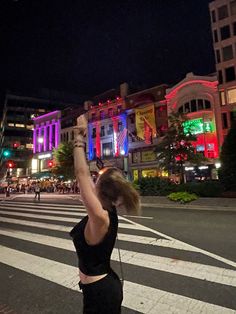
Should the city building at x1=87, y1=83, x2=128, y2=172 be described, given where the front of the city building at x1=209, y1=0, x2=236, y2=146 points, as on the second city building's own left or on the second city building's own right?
on the second city building's own right

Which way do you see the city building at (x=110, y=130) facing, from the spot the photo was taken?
facing the viewer and to the left of the viewer

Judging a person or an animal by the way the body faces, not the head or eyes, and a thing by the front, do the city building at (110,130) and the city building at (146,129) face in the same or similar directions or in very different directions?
same or similar directions

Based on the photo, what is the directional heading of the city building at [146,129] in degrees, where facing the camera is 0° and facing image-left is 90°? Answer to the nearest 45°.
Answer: approximately 45°

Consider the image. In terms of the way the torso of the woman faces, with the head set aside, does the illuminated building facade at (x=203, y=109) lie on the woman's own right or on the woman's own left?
on the woman's own right

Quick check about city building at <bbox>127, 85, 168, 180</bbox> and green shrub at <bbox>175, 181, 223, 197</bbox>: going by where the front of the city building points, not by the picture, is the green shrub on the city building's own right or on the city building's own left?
on the city building's own left

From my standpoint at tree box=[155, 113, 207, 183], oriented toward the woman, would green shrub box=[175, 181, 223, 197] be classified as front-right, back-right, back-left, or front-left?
front-left

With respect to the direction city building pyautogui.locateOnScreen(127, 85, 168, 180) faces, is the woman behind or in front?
in front
